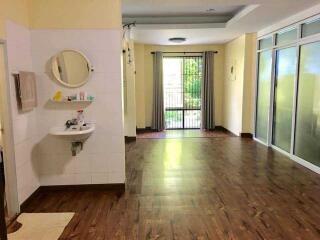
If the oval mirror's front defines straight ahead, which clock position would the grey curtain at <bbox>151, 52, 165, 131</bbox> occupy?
The grey curtain is roughly at 7 o'clock from the oval mirror.

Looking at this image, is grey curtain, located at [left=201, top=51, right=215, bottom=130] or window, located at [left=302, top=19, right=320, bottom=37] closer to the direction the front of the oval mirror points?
the window

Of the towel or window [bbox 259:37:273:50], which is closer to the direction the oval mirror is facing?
the towel

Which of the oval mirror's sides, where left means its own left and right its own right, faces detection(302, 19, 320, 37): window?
left

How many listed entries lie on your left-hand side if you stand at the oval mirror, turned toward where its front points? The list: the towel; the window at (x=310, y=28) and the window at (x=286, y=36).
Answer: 2

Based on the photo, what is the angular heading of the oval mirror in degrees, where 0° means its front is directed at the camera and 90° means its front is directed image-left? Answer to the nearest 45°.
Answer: approximately 0°

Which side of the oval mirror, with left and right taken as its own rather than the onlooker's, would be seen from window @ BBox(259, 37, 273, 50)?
left

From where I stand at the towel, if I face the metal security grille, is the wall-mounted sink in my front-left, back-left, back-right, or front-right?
front-right

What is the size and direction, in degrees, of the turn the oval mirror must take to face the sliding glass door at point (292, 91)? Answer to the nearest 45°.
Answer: approximately 90° to its left
